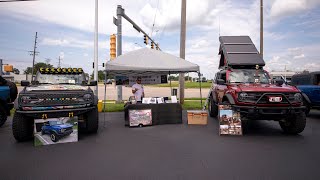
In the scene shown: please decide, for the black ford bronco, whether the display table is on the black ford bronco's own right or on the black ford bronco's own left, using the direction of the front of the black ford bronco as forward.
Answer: on the black ford bronco's own left

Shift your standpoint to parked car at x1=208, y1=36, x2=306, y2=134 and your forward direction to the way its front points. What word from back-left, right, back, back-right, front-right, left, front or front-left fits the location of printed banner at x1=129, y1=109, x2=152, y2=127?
back-right

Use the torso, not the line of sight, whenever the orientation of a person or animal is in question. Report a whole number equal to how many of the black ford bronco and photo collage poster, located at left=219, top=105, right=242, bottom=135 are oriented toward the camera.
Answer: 2

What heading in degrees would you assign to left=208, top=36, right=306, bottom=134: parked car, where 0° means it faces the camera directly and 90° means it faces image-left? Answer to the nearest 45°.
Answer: approximately 315°

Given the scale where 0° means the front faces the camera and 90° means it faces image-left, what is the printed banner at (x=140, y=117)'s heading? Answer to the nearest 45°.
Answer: approximately 0°

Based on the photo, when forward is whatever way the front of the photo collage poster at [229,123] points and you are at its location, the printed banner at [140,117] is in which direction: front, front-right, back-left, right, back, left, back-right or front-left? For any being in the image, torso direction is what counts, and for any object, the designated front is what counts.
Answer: right
